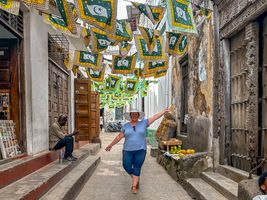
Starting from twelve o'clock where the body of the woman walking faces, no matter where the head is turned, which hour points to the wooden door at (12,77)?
The wooden door is roughly at 3 o'clock from the woman walking.

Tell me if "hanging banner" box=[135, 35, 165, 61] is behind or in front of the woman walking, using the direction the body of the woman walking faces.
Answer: behind

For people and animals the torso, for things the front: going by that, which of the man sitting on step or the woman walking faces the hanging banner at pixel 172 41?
the man sitting on step

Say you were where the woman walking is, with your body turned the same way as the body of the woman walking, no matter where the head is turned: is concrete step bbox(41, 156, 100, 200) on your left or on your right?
on your right

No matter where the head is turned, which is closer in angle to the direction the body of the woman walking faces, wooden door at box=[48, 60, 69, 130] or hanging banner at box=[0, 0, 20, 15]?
the hanging banner

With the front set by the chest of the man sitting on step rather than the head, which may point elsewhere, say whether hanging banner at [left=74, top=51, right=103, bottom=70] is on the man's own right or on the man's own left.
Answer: on the man's own left

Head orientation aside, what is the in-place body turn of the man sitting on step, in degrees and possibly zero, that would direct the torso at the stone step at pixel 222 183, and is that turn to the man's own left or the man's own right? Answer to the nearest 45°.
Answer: approximately 45° to the man's own right

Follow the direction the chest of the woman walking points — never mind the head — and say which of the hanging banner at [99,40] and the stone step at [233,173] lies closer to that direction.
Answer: the stone step

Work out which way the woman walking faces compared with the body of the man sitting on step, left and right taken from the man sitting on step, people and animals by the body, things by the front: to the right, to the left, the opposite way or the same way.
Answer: to the right

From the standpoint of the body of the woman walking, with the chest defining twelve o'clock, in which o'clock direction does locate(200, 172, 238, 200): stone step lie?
The stone step is roughly at 10 o'clock from the woman walking.

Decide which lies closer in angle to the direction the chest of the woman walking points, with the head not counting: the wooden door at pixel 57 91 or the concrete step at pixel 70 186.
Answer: the concrete step

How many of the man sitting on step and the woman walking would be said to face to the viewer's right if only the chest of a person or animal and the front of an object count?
1

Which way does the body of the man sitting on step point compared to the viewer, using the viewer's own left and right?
facing to the right of the viewer
